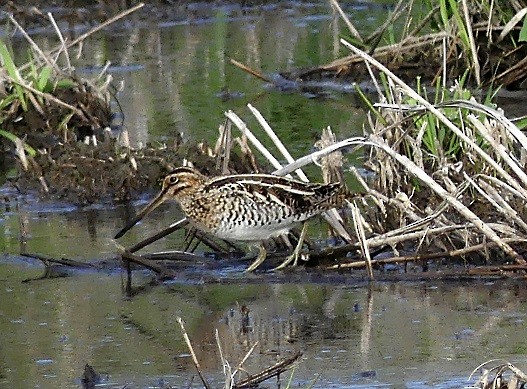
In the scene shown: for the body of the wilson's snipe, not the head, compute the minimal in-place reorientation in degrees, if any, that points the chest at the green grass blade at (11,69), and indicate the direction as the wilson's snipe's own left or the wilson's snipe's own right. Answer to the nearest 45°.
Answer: approximately 45° to the wilson's snipe's own right

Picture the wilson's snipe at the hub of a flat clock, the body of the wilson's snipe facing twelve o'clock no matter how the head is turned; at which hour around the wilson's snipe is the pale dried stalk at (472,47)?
The pale dried stalk is roughly at 4 o'clock from the wilson's snipe.

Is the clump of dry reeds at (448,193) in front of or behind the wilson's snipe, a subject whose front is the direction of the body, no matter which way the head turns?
behind

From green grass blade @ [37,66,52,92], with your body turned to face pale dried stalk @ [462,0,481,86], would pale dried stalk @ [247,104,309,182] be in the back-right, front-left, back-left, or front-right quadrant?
front-right

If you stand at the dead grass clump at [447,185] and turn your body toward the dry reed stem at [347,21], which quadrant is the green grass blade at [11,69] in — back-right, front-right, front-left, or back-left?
front-left

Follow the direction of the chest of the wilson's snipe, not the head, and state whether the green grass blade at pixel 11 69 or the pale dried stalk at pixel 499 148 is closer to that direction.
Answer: the green grass blade

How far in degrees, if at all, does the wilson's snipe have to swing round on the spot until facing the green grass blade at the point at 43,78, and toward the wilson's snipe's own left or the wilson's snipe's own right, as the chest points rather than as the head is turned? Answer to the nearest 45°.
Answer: approximately 45° to the wilson's snipe's own right

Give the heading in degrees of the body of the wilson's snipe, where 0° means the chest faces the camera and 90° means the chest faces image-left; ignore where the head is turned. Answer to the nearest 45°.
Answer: approximately 90°

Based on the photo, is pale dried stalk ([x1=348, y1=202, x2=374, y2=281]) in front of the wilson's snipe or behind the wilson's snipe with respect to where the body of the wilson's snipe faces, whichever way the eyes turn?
behind
